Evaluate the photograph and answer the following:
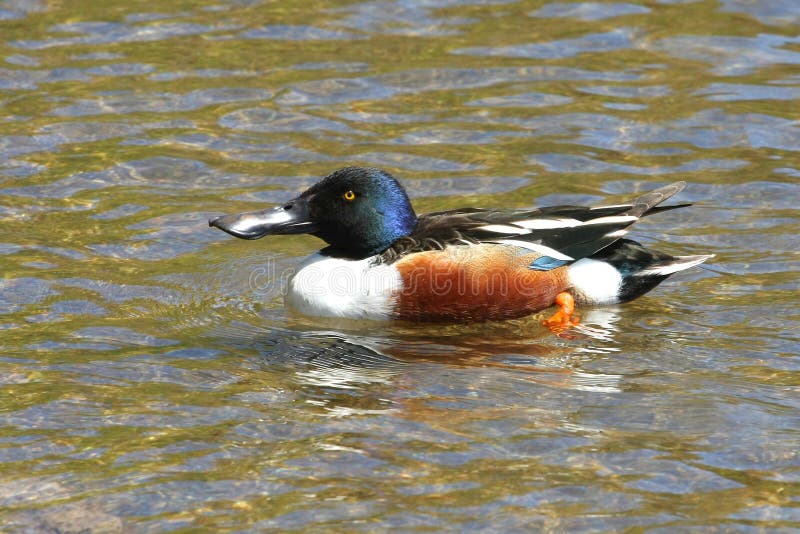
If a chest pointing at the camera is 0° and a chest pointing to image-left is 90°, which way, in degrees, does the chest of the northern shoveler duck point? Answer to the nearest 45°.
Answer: approximately 90°
